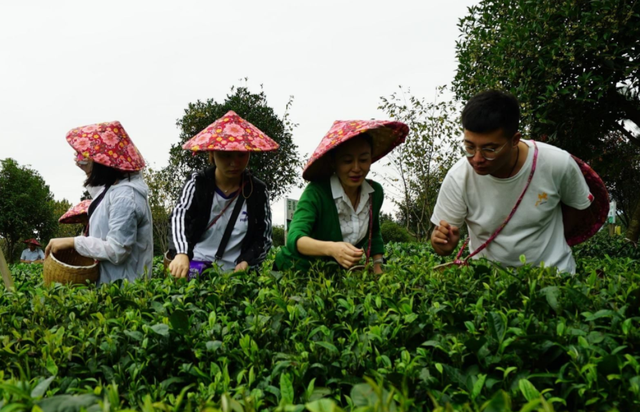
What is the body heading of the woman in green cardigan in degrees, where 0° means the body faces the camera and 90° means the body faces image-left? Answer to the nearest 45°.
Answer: approximately 315°

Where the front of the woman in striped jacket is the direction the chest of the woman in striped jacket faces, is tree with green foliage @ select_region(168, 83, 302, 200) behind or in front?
behind

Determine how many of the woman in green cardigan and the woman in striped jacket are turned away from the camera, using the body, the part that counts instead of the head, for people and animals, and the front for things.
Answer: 0

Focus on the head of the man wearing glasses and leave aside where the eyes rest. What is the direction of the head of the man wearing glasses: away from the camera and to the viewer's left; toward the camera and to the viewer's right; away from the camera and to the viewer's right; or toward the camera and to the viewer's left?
toward the camera and to the viewer's left

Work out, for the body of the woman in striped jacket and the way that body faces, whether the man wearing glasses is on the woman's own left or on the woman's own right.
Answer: on the woman's own left

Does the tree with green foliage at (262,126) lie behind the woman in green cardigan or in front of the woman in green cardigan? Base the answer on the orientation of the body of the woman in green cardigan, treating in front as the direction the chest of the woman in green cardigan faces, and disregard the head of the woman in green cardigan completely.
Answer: behind

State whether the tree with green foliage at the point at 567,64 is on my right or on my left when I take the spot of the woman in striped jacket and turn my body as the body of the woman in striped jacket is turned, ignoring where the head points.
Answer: on my left

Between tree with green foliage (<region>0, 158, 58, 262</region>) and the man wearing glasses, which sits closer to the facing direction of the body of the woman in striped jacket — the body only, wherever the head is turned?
the man wearing glasses

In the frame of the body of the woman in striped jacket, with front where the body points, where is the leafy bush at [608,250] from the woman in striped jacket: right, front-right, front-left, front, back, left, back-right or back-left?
back-left

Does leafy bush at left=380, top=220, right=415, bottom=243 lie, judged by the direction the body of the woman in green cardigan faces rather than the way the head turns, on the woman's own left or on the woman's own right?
on the woman's own left

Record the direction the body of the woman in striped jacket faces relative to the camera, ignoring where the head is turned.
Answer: toward the camera
